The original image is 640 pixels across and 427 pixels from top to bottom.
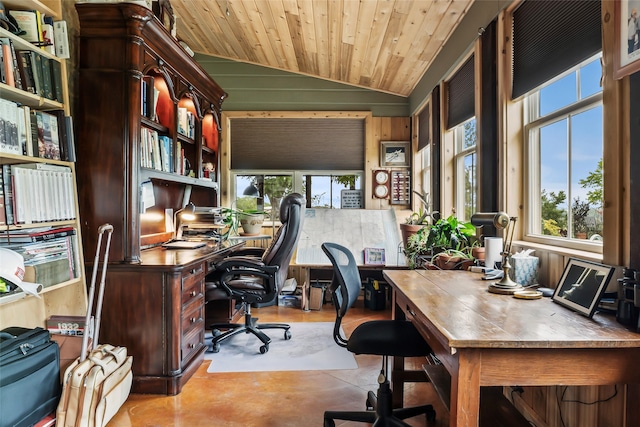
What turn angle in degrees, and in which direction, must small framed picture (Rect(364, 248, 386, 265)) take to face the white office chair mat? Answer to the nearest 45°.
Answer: approximately 45° to its right

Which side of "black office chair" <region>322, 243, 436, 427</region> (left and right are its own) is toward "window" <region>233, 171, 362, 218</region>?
left

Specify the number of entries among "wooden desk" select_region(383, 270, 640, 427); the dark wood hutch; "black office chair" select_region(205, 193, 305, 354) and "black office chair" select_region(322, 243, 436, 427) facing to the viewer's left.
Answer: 2

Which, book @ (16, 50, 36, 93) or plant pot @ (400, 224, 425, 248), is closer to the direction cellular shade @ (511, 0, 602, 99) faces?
the book

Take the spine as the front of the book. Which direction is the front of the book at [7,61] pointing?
to the viewer's right

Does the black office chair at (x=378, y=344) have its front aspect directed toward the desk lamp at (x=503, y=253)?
yes

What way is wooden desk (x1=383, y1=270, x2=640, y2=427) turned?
to the viewer's left

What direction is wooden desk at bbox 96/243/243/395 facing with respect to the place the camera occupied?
facing to the right of the viewer

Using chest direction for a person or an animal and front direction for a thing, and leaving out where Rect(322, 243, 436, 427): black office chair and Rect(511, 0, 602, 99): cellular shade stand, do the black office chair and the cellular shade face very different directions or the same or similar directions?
very different directions

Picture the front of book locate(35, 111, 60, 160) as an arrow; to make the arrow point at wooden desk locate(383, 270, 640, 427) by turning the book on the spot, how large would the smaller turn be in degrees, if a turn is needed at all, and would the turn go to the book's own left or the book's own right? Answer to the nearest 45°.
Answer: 0° — it already faces it

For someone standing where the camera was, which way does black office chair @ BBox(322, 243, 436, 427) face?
facing to the right of the viewer

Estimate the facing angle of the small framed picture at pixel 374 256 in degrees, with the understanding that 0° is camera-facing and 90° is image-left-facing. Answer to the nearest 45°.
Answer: approximately 0°

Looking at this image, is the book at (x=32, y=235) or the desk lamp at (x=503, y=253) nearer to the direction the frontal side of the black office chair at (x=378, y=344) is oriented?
the desk lamp

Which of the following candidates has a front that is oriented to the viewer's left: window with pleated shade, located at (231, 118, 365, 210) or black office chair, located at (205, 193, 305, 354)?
the black office chair
